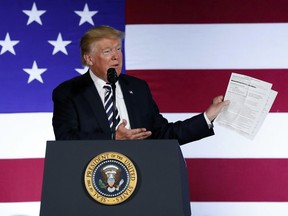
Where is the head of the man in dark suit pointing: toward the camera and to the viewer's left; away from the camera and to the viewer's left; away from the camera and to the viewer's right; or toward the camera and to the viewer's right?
toward the camera and to the viewer's right

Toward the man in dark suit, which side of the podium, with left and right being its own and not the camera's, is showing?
back

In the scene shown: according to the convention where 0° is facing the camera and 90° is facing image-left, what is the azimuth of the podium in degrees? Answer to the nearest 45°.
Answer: approximately 0°
